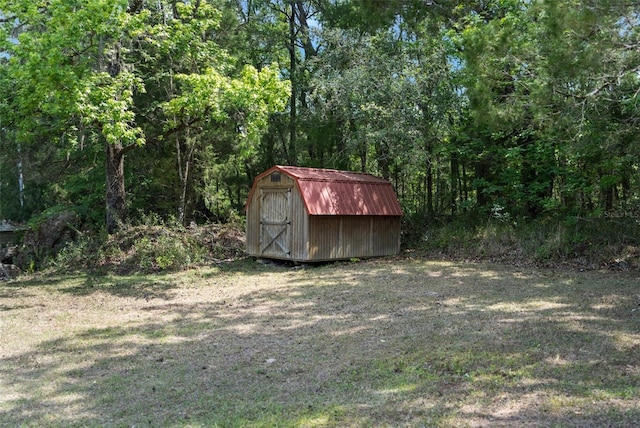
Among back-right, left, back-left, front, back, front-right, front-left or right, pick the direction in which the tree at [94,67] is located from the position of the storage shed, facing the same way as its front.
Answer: front

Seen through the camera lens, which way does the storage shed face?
facing the viewer and to the left of the viewer
